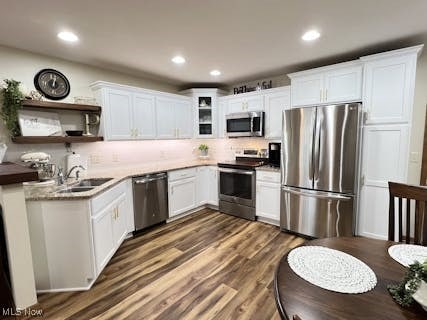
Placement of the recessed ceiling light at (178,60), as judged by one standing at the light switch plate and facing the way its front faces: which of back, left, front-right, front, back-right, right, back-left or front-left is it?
front-right

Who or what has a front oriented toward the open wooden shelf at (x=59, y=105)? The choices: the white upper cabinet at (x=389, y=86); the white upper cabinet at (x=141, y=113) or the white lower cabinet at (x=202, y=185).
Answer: the white upper cabinet at (x=389, y=86)

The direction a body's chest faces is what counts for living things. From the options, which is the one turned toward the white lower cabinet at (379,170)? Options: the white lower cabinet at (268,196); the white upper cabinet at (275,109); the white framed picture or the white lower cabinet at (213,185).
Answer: the white framed picture

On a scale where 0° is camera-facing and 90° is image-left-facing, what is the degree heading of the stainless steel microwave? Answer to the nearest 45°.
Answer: approximately 45°
